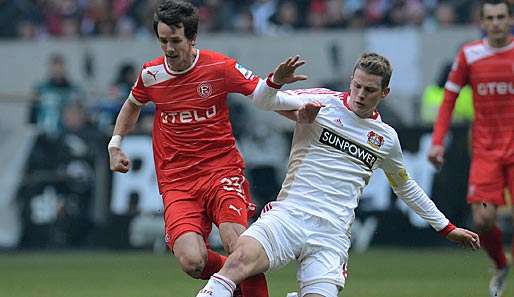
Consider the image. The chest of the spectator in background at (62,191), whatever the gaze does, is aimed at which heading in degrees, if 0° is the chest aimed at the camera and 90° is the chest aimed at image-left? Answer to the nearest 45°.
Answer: approximately 0°

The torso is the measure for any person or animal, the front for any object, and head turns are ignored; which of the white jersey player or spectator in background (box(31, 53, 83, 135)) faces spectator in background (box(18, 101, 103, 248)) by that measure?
spectator in background (box(31, 53, 83, 135))

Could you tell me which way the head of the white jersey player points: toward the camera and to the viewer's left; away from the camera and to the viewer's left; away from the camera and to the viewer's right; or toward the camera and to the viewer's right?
toward the camera and to the viewer's left

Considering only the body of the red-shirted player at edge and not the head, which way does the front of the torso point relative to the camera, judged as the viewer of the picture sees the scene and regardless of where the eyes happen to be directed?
toward the camera

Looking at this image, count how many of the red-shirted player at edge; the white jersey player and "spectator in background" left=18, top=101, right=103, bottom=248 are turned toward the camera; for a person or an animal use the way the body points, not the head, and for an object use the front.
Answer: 3

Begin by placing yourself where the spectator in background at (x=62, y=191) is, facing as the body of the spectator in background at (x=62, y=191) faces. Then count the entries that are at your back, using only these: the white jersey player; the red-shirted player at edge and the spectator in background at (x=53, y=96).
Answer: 1

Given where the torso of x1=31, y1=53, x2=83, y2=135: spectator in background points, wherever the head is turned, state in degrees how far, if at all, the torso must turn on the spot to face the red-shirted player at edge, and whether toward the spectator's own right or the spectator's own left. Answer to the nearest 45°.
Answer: approximately 45° to the spectator's own left

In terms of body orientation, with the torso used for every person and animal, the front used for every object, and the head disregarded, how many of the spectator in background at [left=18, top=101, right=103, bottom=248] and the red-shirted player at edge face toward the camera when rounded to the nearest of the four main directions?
2

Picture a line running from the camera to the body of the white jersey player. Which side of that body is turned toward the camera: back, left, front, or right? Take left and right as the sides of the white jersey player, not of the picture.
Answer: front
